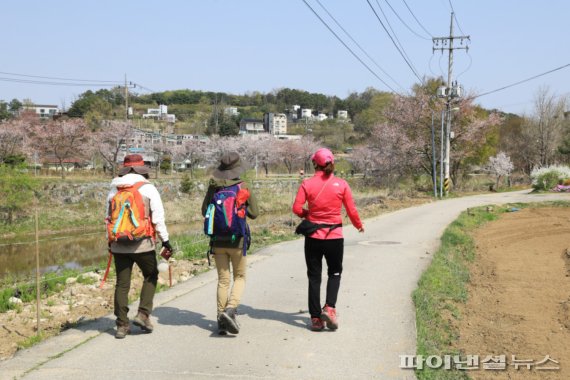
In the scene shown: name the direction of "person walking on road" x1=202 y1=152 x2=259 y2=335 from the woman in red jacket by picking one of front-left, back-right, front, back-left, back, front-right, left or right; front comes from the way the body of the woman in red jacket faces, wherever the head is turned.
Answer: left

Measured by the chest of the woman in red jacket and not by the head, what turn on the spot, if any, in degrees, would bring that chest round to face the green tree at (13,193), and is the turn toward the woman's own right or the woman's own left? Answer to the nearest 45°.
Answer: approximately 45° to the woman's own left

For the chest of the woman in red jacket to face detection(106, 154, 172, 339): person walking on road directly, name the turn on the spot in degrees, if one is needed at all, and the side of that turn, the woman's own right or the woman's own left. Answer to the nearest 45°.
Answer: approximately 90° to the woman's own left

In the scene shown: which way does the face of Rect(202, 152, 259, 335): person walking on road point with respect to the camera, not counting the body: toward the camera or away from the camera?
away from the camera

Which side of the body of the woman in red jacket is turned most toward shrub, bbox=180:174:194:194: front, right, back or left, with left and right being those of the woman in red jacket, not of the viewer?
front

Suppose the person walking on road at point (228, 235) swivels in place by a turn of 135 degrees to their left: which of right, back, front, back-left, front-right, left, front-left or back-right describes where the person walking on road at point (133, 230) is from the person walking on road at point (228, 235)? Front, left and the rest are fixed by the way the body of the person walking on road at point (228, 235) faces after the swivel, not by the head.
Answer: front-right

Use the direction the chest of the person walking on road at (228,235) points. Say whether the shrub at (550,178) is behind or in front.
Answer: in front

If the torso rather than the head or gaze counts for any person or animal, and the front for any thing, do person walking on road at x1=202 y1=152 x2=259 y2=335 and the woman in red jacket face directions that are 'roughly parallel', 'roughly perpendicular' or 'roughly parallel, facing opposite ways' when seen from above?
roughly parallel

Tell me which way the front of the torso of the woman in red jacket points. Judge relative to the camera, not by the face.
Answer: away from the camera

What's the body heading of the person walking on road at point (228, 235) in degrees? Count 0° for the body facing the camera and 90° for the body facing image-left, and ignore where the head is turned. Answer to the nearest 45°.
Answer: approximately 180°

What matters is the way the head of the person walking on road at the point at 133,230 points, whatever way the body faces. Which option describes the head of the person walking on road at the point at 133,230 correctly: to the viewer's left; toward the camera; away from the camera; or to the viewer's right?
away from the camera

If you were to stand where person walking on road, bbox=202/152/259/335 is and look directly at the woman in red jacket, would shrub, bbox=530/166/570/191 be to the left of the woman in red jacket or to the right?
left

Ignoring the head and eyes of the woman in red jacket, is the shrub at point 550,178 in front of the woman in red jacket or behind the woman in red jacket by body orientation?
in front

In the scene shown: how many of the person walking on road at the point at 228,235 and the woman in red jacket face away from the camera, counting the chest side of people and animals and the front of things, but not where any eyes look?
2

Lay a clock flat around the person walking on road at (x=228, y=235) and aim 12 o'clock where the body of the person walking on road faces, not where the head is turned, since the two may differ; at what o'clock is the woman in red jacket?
The woman in red jacket is roughly at 3 o'clock from the person walking on road.

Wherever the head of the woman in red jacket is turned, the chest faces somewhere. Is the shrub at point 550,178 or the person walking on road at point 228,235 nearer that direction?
the shrub
